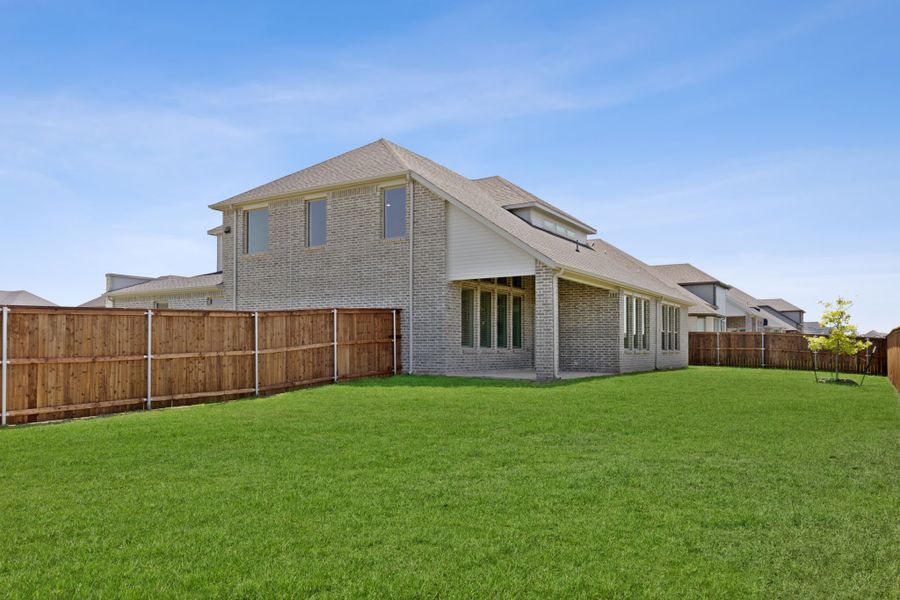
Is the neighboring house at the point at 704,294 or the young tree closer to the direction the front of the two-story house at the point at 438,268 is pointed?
the neighboring house

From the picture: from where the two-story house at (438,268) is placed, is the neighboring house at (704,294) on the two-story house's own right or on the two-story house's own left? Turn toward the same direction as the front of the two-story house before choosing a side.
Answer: on the two-story house's own right

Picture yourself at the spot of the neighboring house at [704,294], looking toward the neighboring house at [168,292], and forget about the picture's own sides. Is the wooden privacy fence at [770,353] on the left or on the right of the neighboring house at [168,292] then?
left

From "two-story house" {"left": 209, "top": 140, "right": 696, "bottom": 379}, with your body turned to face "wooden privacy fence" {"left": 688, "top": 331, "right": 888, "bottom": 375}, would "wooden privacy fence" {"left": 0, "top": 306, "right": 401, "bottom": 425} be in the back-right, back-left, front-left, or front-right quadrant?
back-right

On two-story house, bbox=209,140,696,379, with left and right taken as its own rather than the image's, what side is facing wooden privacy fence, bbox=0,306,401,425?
left

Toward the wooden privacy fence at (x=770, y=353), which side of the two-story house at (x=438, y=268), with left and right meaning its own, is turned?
right

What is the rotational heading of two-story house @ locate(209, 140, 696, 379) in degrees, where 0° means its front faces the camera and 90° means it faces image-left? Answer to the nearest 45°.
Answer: approximately 135°
